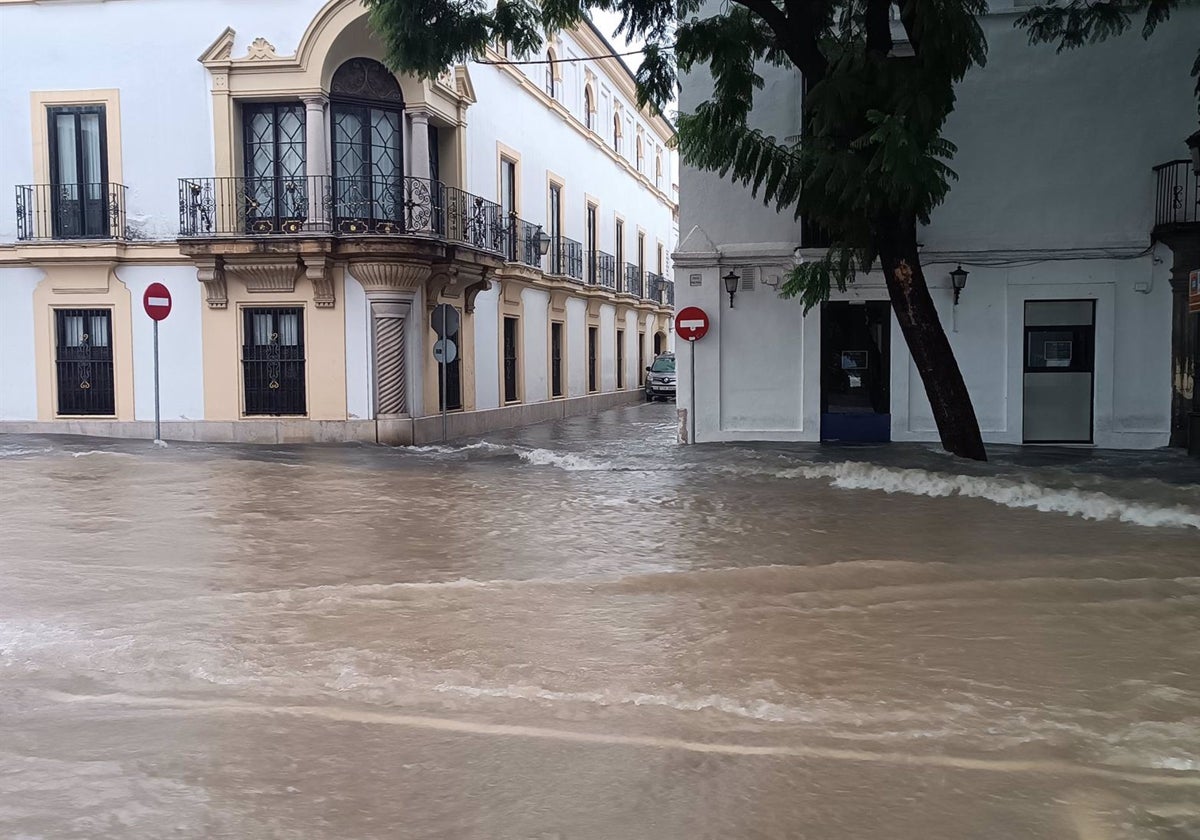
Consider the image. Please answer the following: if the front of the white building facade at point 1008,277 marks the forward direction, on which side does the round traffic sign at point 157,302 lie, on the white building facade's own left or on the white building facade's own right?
on the white building facade's own right

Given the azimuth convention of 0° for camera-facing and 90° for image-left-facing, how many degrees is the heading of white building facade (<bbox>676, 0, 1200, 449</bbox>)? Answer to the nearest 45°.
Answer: approximately 0°

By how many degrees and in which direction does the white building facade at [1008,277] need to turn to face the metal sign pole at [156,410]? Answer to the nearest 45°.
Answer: approximately 90° to its right

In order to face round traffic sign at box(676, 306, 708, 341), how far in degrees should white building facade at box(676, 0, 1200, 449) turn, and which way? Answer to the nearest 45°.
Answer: approximately 90° to its right

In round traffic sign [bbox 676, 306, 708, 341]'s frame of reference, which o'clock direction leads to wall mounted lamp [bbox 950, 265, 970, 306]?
The wall mounted lamp is roughly at 9 o'clock from the round traffic sign.
